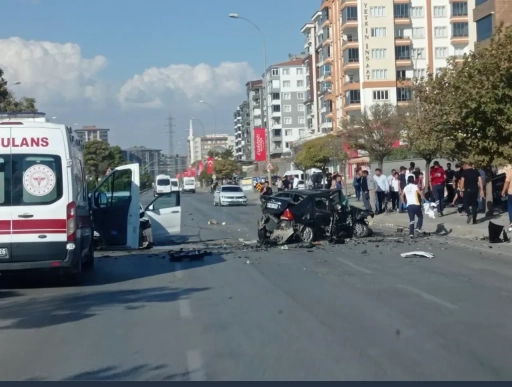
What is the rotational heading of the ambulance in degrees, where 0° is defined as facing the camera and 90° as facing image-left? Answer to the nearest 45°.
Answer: approximately 180°

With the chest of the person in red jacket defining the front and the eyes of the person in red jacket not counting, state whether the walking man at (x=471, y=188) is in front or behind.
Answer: behind

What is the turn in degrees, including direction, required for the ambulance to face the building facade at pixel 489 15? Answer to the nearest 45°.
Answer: approximately 45° to its right
